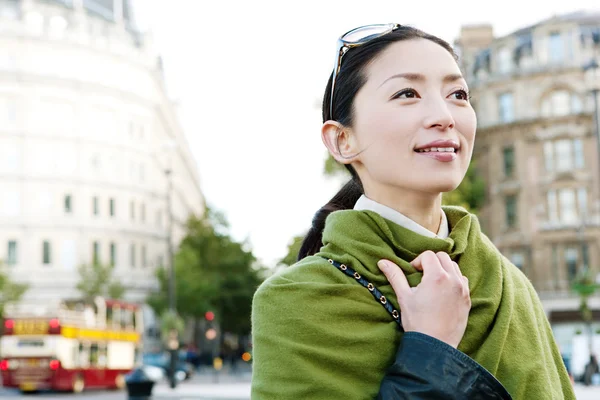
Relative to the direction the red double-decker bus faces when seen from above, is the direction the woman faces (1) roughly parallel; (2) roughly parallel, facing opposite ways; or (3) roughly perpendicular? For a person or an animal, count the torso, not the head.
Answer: roughly perpendicular

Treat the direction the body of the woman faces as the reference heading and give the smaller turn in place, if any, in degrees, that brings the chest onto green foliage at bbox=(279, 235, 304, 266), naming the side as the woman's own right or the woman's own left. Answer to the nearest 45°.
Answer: approximately 135° to the woman's own left

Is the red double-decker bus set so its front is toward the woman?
no

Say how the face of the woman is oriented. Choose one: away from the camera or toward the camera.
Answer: toward the camera

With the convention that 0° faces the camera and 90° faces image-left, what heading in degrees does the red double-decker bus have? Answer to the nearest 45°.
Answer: approximately 225°

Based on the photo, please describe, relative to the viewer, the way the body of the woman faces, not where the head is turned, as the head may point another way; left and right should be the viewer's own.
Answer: facing the viewer and to the right of the viewer

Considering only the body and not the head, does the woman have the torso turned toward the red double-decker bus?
no

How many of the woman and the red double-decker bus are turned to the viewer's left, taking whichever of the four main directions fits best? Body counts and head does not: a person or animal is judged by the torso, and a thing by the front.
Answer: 0

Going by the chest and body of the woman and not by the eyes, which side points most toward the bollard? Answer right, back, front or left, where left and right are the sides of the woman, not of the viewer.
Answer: back
